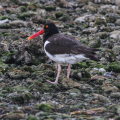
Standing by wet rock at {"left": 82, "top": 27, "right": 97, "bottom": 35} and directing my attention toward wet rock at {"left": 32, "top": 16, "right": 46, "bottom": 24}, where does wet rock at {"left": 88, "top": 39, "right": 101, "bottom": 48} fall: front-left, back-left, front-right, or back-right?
back-left

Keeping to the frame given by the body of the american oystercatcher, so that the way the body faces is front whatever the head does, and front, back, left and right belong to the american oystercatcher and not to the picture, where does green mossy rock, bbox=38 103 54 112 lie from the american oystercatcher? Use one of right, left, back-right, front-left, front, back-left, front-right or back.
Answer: left

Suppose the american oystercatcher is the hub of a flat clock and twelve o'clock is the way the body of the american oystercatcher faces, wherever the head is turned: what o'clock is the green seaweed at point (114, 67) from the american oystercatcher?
The green seaweed is roughly at 5 o'clock from the american oystercatcher.

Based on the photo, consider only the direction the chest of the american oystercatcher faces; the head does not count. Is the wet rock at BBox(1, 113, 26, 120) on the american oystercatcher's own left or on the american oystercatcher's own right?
on the american oystercatcher's own left

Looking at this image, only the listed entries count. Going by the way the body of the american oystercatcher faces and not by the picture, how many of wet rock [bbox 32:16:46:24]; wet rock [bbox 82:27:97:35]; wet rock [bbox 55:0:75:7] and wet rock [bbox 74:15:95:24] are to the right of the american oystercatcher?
4

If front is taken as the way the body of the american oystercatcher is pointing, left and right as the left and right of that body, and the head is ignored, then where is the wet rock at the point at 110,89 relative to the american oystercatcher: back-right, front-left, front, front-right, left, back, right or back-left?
back-left

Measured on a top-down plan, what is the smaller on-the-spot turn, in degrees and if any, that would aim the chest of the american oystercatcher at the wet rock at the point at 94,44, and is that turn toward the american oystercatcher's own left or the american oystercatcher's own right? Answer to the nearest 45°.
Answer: approximately 90° to the american oystercatcher's own right

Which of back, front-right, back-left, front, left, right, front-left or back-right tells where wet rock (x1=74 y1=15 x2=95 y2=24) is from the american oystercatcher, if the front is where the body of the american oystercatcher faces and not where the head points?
right

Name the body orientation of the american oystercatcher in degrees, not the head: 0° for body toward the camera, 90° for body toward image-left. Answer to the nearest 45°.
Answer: approximately 90°

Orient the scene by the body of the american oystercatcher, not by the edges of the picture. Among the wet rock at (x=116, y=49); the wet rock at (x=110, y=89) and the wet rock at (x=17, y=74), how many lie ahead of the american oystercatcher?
1

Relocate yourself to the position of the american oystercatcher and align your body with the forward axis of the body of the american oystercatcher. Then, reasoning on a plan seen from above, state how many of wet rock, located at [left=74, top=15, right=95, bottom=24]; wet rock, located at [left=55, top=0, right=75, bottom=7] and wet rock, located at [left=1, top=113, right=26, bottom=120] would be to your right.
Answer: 2

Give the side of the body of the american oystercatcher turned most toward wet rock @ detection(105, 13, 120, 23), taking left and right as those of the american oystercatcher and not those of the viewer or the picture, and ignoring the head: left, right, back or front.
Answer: right
